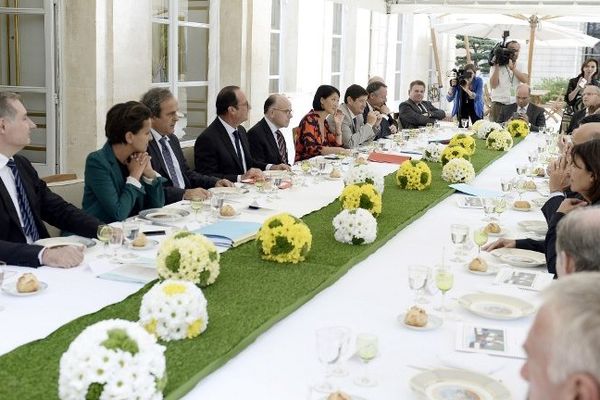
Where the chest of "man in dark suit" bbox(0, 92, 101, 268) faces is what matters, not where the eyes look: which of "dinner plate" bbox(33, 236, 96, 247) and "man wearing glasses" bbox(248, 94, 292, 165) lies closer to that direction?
the dinner plate

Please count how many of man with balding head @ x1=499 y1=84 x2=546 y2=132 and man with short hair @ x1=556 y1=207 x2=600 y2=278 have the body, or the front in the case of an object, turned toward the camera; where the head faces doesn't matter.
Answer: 1

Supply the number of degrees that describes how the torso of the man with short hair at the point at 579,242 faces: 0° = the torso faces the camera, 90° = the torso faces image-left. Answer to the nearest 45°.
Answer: approximately 135°

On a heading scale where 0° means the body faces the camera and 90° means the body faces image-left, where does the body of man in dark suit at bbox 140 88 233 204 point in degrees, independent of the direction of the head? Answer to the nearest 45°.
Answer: approximately 315°

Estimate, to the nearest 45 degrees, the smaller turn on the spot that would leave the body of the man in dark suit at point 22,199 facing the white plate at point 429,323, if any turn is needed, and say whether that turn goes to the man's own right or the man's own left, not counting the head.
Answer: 0° — they already face it

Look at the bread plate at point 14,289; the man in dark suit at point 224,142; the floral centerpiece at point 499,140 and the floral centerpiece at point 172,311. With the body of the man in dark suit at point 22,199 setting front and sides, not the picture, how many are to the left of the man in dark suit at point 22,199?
2

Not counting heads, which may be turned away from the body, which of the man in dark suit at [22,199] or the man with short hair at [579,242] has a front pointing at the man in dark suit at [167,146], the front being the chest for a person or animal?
the man with short hair
